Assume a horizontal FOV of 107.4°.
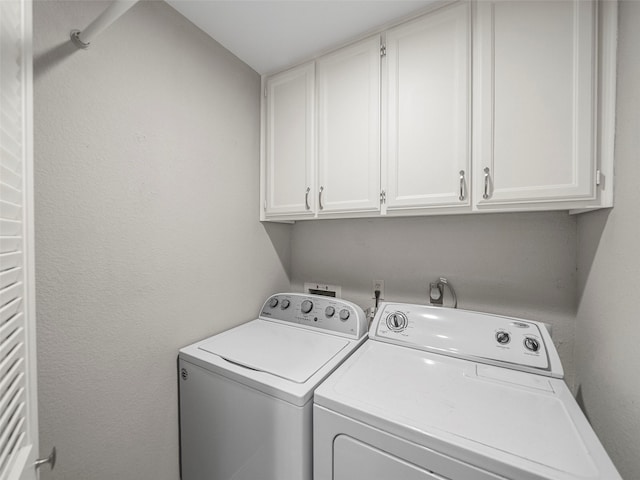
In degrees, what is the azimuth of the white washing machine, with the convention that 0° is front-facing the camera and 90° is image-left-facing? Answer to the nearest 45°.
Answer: approximately 45°

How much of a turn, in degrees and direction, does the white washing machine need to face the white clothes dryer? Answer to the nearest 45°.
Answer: approximately 90° to its left
